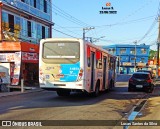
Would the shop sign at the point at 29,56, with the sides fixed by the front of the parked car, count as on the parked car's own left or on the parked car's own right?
on the parked car's own left

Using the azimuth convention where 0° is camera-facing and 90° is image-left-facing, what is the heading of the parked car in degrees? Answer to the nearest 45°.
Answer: approximately 180°

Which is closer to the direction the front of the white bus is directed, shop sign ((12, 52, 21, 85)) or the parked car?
the parked car

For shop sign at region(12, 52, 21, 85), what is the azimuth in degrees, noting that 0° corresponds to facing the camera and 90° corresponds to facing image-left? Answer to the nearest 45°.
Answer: approximately 0°

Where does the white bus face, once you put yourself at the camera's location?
facing away from the viewer and to the right of the viewer

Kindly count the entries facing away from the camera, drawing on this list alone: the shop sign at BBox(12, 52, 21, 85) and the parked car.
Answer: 1
